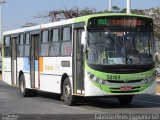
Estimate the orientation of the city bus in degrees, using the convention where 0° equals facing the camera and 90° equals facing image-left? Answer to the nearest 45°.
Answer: approximately 315°
